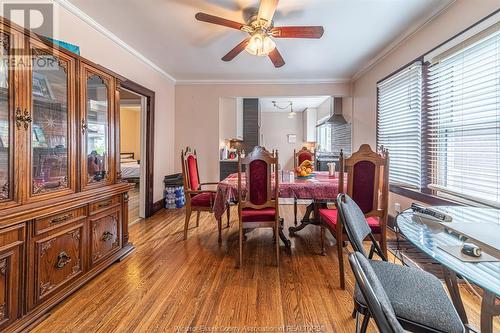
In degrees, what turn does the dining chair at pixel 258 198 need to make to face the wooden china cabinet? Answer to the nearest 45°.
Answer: approximately 135° to its left

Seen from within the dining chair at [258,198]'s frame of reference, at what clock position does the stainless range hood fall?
The stainless range hood is roughly at 1 o'clock from the dining chair.

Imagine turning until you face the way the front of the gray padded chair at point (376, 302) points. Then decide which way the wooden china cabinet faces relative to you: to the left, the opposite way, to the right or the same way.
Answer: the same way

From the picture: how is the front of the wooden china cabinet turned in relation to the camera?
facing the viewer and to the right of the viewer

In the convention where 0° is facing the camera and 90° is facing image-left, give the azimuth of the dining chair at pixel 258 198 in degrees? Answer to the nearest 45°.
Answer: approximately 180°

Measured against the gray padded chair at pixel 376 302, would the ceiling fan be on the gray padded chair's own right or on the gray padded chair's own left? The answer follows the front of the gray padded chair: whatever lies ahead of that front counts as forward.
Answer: on the gray padded chair's own left

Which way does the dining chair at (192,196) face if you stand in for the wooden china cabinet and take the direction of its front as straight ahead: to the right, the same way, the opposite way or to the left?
the same way

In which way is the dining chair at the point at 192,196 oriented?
to the viewer's right

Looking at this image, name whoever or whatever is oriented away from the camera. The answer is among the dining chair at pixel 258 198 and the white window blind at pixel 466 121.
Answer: the dining chair

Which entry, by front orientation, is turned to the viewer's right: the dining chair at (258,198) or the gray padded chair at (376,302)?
the gray padded chair

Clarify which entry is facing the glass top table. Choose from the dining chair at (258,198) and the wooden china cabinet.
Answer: the wooden china cabinet

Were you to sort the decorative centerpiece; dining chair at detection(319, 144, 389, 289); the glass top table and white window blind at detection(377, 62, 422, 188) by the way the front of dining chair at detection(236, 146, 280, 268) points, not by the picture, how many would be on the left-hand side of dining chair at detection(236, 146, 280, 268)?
0

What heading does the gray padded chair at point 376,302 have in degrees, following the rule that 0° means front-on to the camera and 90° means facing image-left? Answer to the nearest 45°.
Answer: approximately 270°

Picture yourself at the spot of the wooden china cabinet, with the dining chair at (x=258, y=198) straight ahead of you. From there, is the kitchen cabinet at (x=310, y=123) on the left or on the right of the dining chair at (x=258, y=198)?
left

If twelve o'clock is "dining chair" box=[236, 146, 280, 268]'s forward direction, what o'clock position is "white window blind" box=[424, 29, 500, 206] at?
The white window blind is roughly at 3 o'clock from the dining chair.

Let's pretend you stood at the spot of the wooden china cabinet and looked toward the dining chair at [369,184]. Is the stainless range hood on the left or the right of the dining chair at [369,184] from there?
left
